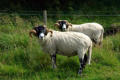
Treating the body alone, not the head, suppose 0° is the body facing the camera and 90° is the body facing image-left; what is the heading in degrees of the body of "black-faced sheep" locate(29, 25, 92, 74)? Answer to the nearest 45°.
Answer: approximately 90°
